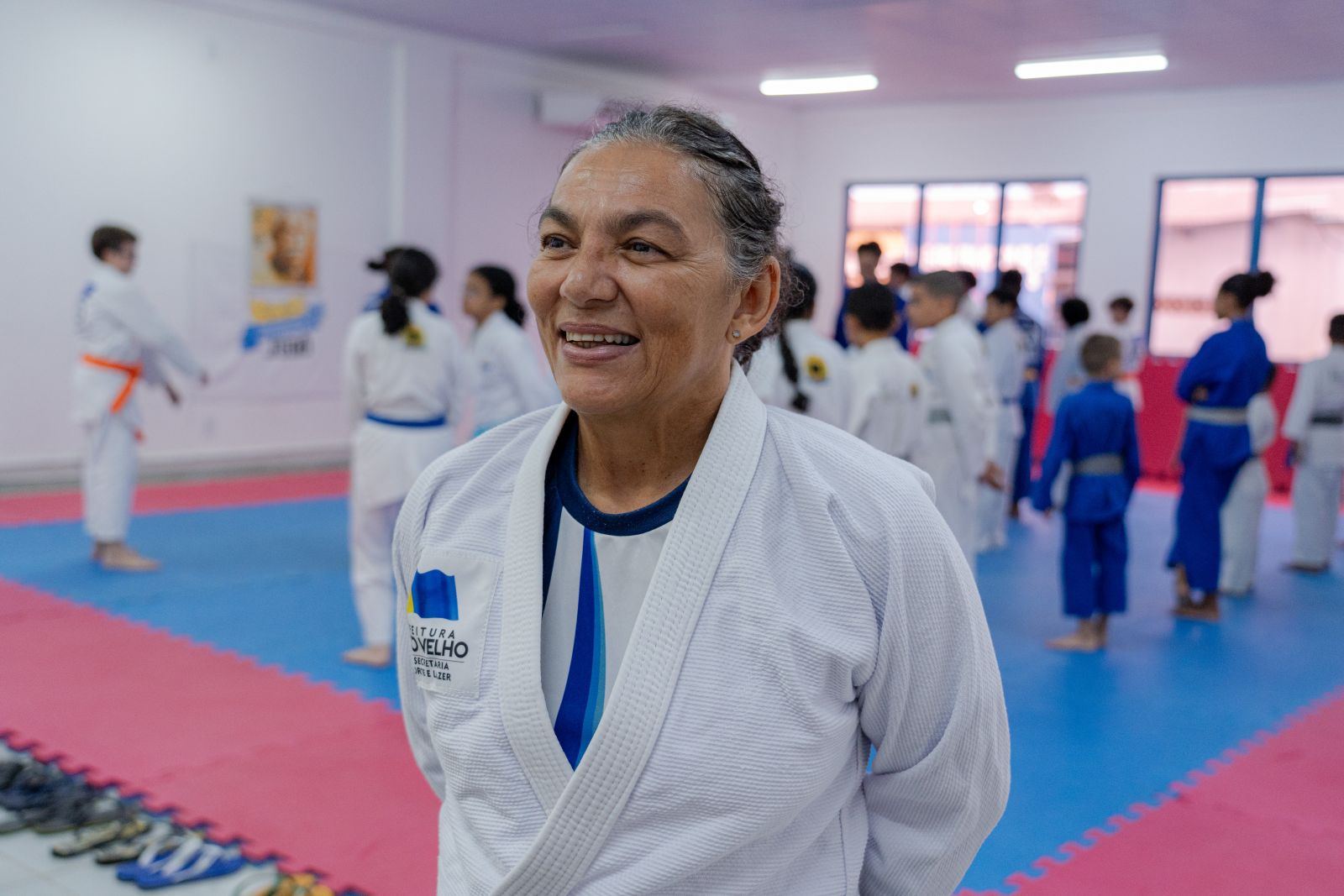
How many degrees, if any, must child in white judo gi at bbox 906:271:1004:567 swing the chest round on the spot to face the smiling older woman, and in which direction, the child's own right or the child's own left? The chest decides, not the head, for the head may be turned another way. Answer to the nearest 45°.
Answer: approximately 90° to the child's own left

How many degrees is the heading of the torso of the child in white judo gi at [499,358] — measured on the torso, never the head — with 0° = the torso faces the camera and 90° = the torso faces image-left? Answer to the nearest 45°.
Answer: approximately 90°

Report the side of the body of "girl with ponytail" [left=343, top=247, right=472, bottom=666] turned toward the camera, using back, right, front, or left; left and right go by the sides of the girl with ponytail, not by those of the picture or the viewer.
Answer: back

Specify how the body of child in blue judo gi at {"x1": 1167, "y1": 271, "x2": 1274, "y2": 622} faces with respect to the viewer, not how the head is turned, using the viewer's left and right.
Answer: facing to the left of the viewer

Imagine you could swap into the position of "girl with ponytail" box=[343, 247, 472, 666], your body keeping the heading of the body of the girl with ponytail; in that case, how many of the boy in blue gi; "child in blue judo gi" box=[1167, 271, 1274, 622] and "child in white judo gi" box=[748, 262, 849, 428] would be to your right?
3

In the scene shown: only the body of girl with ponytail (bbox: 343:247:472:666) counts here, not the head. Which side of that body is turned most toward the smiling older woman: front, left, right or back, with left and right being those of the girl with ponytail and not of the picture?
back

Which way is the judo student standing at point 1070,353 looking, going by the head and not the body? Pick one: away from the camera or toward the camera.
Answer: away from the camera

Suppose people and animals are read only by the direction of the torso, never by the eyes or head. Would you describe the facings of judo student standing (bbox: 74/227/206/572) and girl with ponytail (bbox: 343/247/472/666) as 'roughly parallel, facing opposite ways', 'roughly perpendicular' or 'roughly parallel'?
roughly perpendicular

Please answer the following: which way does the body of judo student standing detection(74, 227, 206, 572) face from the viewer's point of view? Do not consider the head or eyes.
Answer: to the viewer's right

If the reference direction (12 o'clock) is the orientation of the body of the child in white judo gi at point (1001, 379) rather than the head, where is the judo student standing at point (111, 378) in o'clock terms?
The judo student standing is roughly at 11 o'clock from the child in white judo gi.

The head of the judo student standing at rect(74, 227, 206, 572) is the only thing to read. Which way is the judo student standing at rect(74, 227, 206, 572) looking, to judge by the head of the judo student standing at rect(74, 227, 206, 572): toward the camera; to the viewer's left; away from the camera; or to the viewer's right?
to the viewer's right

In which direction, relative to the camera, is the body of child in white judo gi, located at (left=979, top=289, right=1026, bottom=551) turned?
to the viewer's left

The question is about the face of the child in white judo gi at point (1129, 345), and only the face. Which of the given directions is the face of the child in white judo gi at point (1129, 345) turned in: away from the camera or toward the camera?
toward the camera
